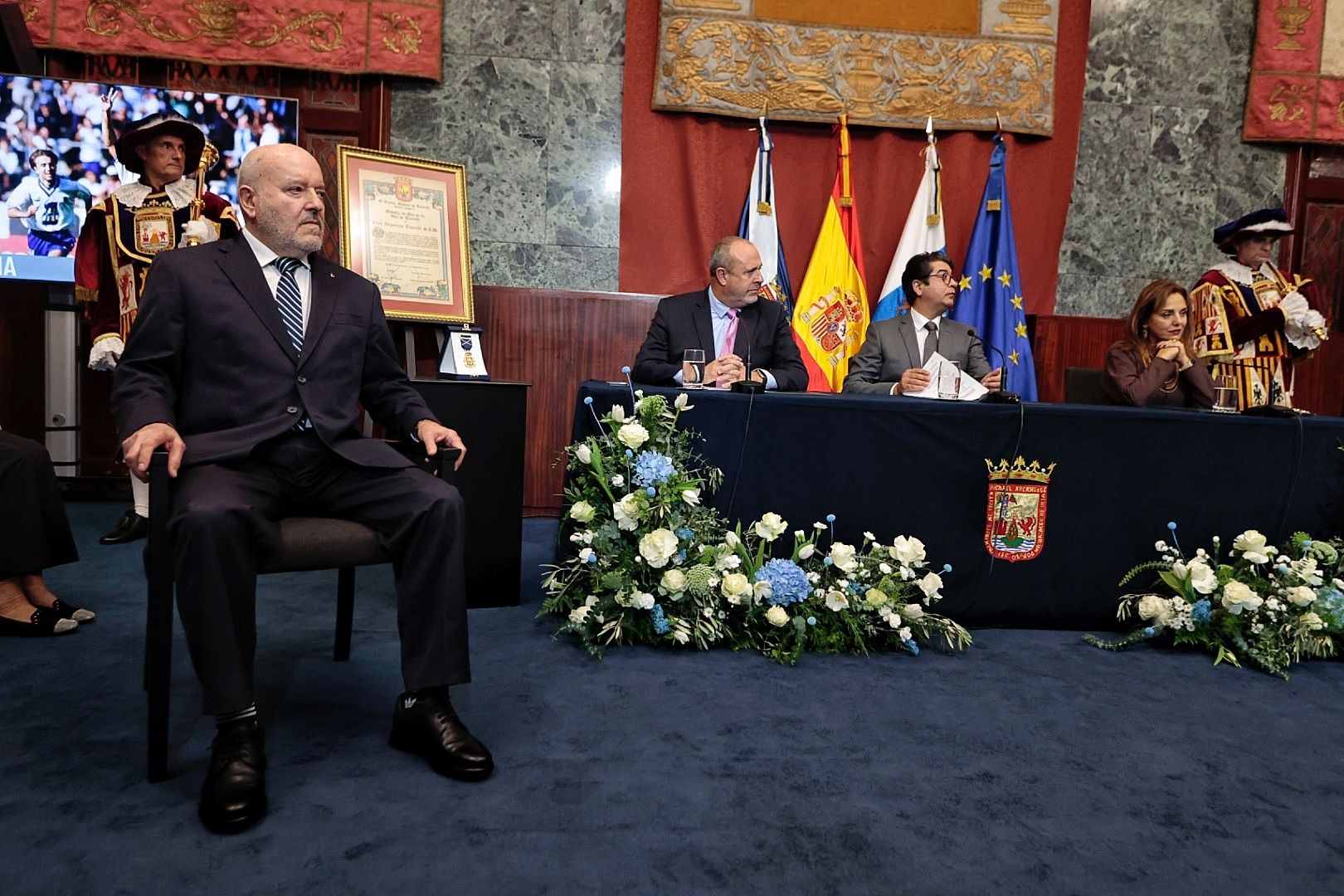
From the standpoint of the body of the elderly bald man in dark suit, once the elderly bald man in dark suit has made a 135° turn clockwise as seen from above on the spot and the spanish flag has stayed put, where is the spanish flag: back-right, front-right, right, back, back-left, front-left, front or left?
back-right

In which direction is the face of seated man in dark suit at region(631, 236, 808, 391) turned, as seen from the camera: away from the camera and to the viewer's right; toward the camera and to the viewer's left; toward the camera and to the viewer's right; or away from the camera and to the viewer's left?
toward the camera and to the viewer's right

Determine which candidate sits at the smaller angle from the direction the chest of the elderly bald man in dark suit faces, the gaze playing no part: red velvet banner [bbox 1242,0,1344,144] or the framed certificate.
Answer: the red velvet banner

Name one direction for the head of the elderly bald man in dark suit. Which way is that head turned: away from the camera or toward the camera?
toward the camera

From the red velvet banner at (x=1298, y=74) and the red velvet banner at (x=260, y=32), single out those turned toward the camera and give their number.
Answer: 2

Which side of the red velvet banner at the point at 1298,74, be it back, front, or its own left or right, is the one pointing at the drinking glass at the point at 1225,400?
front

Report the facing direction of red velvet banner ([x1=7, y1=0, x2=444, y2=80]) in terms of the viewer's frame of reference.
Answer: facing the viewer

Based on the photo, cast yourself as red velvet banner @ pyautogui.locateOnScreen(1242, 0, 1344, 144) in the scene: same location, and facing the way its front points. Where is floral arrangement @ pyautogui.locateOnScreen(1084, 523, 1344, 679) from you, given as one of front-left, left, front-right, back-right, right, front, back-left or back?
front

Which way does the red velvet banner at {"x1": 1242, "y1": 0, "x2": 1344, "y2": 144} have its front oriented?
toward the camera

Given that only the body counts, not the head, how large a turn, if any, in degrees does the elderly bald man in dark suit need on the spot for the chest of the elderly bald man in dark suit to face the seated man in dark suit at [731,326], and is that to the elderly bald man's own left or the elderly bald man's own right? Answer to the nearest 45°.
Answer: approximately 90° to the elderly bald man's own left

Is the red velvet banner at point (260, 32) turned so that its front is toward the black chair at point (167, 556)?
yes

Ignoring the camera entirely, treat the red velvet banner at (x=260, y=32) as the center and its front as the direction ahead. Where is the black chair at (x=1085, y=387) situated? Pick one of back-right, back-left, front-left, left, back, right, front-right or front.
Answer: front-left

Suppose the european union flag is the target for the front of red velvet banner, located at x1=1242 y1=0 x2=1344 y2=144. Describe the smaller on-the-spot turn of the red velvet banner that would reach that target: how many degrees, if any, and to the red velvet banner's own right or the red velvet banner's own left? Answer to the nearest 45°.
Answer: approximately 45° to the red velvet banner's own right

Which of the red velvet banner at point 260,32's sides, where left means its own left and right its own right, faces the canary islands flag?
left
